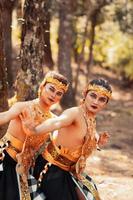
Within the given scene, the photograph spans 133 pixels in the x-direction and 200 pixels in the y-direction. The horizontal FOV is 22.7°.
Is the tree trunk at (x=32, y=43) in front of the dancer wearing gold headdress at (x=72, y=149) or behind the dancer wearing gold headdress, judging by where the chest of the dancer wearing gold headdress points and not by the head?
behind

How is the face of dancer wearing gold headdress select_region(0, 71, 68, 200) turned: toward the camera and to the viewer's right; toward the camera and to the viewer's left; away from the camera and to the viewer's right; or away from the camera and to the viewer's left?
toward the camera and to the viewer's right

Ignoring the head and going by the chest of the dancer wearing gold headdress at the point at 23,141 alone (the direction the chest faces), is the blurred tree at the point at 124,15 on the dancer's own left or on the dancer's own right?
on the dancer's own left

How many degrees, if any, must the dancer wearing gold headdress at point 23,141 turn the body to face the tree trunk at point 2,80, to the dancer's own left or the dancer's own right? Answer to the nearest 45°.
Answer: approximately 135° to the dancer's own left

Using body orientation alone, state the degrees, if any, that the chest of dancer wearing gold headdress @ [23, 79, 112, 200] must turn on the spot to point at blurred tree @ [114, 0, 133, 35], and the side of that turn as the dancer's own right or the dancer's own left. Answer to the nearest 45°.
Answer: approximately 135° to the dancer's own left
